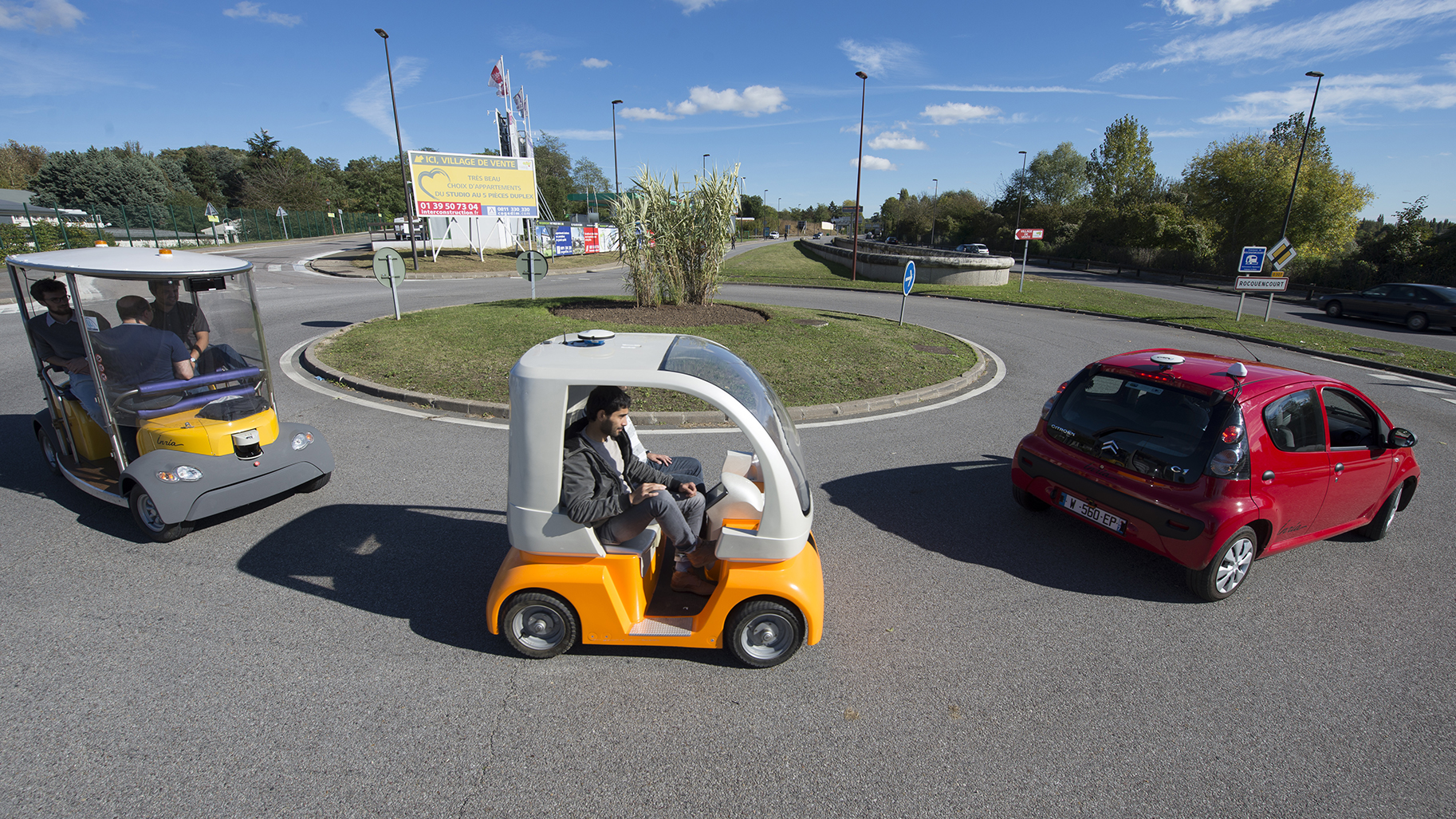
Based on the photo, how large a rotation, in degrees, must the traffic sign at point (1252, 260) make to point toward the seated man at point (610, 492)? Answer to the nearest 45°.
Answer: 0° — it already faces them

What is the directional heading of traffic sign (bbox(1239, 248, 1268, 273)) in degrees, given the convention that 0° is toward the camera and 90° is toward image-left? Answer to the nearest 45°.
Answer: approximately 0°

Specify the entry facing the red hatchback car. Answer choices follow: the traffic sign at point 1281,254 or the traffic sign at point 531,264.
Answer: the traffic sign at point 1281,254

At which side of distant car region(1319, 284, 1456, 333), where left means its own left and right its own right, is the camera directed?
left

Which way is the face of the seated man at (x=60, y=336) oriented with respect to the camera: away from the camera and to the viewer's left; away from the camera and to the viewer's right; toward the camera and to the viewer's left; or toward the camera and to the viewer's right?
toward the camera and to the viewer's right

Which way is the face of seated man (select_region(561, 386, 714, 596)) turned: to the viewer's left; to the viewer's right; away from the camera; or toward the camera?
to the viewer's right

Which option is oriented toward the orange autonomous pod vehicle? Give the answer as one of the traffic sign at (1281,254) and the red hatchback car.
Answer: the traffic sign

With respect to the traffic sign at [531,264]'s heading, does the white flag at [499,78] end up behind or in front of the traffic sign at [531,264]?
in front

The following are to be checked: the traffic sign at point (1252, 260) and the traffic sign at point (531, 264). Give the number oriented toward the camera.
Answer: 1
